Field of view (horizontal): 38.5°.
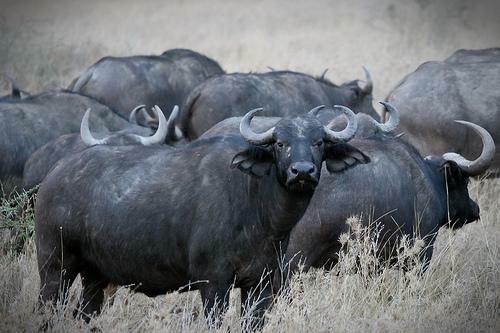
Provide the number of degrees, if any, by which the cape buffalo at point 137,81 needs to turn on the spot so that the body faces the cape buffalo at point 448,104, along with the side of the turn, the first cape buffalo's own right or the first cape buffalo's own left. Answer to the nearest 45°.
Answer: approximately 45° to the first cape buffalo's own right

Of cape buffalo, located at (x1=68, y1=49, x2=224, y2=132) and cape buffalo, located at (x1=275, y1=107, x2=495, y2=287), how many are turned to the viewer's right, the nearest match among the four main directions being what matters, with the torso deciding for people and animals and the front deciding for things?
2

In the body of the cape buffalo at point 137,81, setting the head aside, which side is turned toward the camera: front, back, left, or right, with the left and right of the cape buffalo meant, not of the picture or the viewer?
right

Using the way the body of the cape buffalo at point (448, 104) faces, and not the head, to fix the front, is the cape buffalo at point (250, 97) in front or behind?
behind

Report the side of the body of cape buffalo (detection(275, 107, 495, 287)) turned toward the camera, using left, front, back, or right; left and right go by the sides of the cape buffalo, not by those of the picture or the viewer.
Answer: right

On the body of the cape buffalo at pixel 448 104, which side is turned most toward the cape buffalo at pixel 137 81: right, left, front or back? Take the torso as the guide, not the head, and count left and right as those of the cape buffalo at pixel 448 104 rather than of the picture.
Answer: back

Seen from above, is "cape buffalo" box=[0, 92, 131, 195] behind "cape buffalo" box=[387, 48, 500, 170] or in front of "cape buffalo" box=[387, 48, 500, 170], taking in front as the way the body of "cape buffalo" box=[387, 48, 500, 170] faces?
behind

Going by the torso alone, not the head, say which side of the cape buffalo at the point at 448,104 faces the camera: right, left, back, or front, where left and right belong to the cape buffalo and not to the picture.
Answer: right

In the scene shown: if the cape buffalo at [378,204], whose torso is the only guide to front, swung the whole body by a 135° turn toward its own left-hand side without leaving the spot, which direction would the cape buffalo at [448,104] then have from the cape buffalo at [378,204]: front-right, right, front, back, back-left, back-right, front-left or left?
front-right

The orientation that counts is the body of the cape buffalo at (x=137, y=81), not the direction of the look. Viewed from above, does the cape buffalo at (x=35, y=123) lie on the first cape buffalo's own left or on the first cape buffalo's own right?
on the first cape buffalo's own right

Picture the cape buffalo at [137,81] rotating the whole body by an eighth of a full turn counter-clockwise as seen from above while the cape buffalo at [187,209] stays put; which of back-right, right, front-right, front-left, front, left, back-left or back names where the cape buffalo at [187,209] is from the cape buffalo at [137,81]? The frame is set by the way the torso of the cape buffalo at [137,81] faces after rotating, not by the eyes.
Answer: back-right
